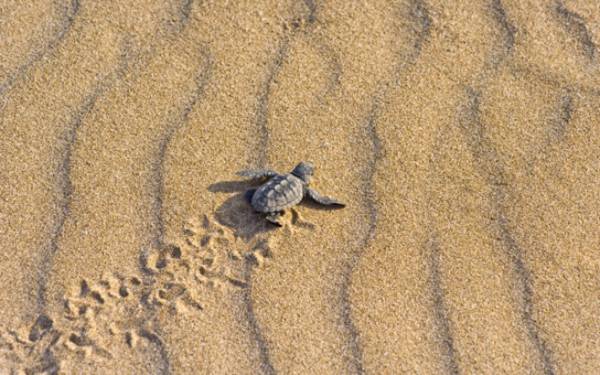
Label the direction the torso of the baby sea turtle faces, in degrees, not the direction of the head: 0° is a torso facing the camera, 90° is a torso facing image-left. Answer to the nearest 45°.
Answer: approximately 225°
